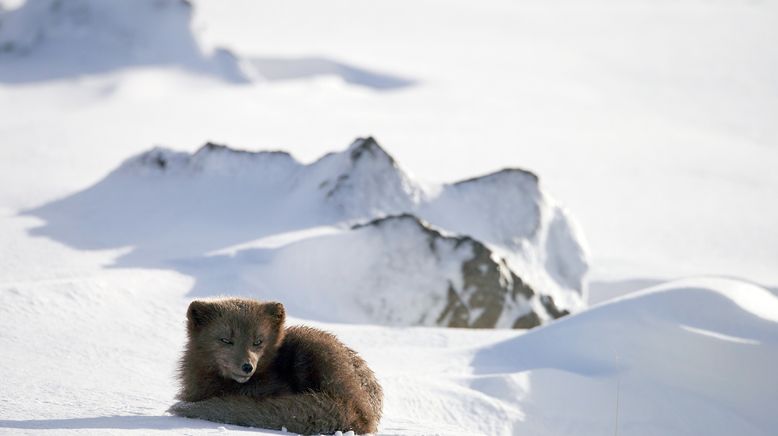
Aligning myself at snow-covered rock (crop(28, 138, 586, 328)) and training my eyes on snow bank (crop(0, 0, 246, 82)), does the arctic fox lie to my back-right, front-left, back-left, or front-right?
back-left

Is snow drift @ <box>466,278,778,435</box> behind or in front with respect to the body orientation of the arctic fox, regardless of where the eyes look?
behind

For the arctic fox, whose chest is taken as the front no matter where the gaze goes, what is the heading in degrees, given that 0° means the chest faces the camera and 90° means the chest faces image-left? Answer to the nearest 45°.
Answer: approximately 90°

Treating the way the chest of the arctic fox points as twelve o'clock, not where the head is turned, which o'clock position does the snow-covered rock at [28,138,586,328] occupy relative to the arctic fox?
The snow-covered rock is roughly at 3 o'clock from the arctic fox.

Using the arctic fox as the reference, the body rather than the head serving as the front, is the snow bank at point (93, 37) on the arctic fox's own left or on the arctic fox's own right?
on the arctic fox's own right
